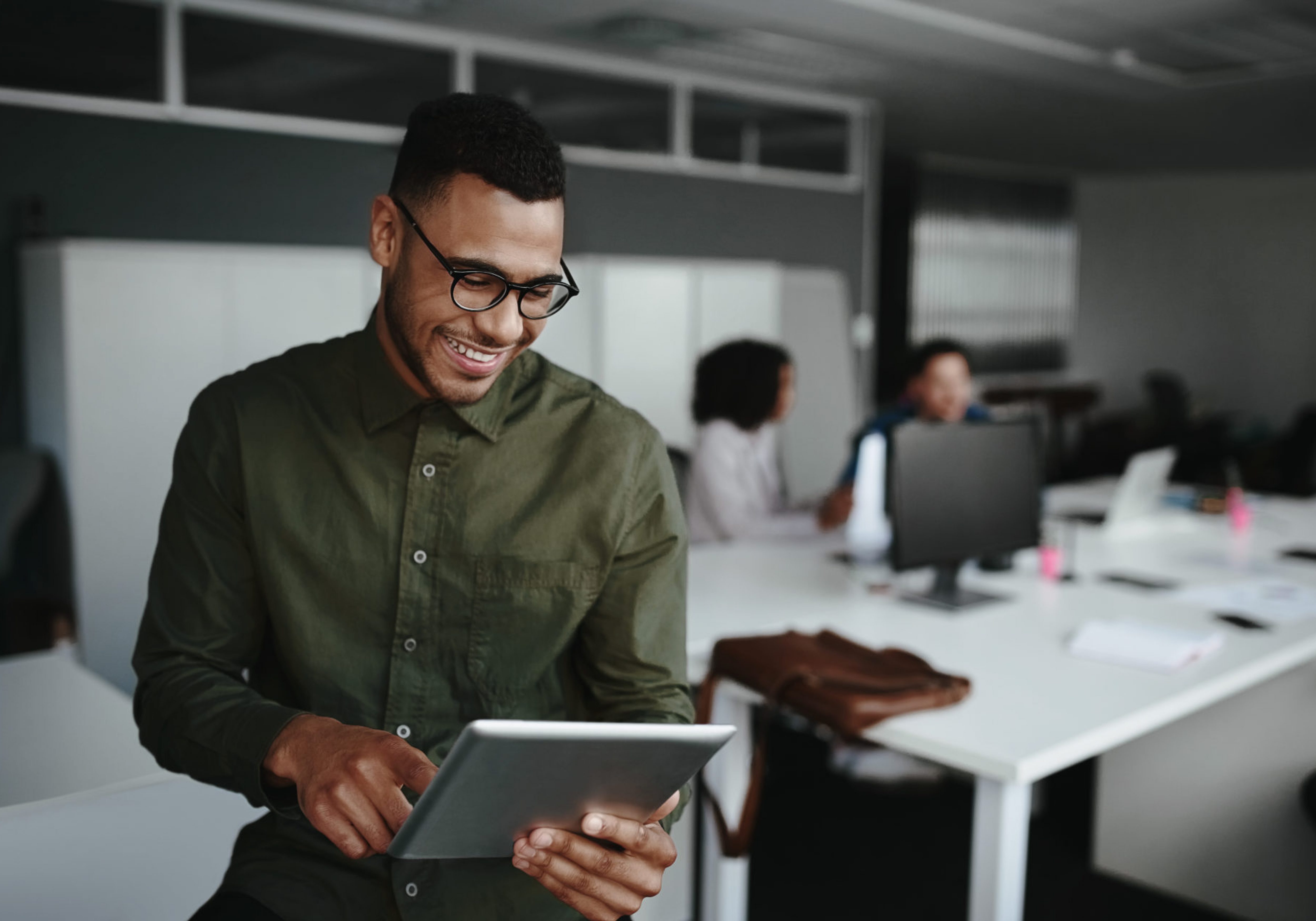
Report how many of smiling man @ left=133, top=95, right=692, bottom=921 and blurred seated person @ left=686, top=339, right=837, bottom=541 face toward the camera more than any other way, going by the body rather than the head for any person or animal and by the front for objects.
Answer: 1

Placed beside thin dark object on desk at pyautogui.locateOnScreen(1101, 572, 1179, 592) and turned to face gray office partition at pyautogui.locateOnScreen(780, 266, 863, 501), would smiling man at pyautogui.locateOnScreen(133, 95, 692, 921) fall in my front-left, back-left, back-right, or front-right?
back-left

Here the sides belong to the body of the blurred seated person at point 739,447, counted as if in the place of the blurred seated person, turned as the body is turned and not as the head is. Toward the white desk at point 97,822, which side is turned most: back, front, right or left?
right

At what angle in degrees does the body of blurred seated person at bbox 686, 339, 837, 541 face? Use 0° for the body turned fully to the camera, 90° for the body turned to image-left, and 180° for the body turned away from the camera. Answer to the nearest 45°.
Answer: approximately 270°

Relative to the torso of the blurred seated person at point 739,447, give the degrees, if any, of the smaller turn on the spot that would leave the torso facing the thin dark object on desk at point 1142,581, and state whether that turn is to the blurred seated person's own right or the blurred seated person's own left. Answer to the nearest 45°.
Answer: approximately 45° to the blurred seated person's own right

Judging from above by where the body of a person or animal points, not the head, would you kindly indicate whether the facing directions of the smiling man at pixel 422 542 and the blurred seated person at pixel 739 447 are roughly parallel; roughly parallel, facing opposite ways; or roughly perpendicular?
roughly perpendicular

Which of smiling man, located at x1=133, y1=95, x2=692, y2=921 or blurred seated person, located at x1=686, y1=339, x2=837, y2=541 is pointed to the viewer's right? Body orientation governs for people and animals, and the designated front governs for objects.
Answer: the blurred seated person

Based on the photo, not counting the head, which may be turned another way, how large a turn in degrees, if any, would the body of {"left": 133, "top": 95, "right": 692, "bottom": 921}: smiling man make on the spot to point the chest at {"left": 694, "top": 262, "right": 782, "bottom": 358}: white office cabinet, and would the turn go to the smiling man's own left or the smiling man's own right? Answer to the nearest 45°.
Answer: approximately 180°

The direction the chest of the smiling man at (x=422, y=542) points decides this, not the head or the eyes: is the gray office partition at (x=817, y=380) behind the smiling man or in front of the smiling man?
behind

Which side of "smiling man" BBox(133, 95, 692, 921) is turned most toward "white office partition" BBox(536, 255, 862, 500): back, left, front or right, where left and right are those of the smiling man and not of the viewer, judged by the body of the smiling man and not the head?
back

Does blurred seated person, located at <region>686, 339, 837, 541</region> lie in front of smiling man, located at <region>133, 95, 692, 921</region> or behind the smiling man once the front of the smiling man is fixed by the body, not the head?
behind

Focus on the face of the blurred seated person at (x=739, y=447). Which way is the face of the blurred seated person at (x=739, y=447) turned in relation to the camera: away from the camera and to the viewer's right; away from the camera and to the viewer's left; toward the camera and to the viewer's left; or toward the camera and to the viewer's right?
away from the camera and to the viewer's right

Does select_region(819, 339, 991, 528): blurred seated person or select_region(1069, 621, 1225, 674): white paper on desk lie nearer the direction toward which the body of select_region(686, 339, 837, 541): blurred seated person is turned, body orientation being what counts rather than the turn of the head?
the blurred seated person

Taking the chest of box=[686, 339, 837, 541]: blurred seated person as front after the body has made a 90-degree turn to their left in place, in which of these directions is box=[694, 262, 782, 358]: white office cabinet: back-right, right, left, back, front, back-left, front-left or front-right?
front
